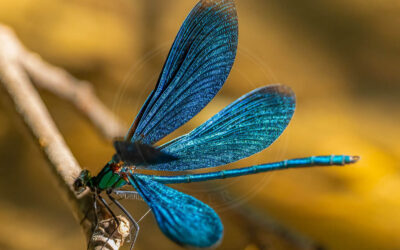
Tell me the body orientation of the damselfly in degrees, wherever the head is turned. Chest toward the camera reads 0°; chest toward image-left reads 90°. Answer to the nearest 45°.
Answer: approximately 90°

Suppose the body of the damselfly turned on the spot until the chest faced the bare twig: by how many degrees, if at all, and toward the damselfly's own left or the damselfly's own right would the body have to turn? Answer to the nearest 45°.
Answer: approximately 45° to the damselfly's own right
